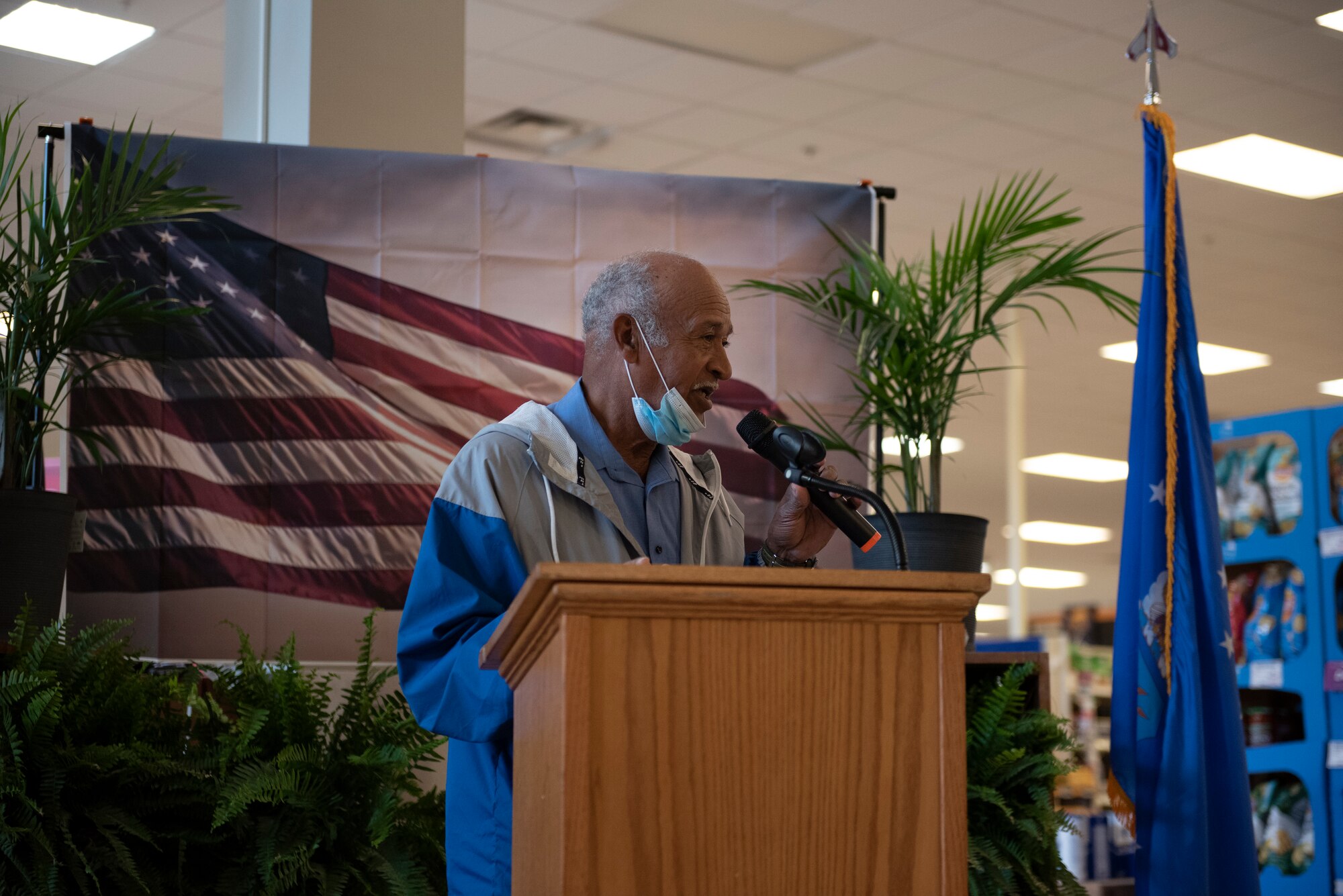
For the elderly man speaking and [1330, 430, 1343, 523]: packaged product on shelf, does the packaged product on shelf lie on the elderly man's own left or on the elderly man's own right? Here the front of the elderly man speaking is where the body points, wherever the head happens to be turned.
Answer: on the elderly man's own left

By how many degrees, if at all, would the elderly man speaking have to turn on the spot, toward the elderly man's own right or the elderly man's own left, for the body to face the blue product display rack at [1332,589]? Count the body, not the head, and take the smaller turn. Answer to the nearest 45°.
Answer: approximately 90° to the elderly man's own left

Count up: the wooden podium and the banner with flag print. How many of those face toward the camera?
2

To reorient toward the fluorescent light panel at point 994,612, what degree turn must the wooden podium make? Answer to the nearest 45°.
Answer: approximately 180°

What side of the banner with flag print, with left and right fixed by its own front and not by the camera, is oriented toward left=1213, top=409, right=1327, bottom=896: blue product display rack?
left

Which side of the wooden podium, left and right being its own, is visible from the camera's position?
front

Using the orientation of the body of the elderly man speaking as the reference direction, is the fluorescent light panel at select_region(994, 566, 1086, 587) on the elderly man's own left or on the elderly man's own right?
on the elderly man's own left

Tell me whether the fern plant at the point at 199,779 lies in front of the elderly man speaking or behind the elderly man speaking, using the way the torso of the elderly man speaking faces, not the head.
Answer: behind

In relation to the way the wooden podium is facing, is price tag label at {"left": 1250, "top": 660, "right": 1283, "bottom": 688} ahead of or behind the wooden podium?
behind

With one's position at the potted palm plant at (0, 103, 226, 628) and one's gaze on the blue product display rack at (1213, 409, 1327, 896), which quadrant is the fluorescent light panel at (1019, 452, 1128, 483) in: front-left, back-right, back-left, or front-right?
front-left

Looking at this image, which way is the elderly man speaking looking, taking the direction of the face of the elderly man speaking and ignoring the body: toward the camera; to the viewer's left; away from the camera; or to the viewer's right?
to the viewer's right

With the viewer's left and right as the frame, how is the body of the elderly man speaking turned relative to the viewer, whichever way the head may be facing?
facing the viewer and to the right of the viewer

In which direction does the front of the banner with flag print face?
toward the camera

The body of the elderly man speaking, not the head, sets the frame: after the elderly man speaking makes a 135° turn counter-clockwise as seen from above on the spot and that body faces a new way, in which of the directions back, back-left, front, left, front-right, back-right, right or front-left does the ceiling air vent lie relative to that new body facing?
front
